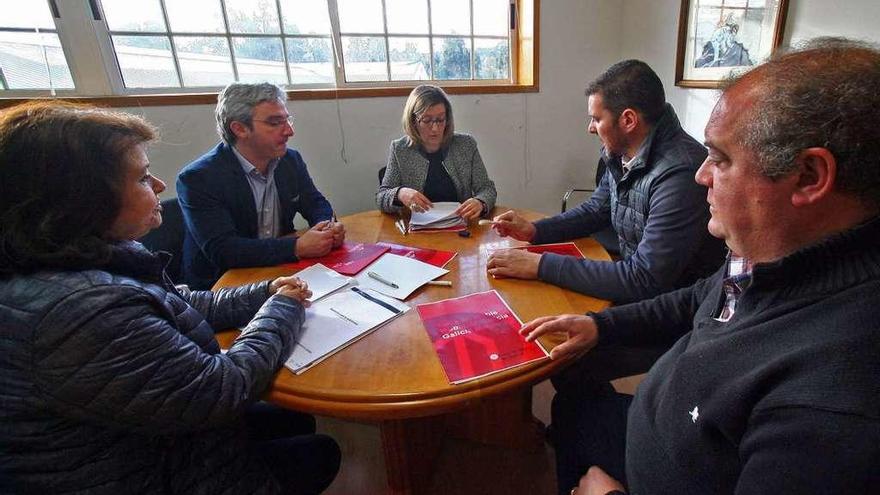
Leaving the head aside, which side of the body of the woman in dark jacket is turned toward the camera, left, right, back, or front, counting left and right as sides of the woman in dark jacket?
right

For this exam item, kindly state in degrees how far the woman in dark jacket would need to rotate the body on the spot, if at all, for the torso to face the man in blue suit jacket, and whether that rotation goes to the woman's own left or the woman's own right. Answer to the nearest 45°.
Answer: approximately 45° to the woman's own left

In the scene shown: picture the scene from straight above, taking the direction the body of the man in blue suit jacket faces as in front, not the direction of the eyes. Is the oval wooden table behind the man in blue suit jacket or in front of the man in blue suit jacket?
in front

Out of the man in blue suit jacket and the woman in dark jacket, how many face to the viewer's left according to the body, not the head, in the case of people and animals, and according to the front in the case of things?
0

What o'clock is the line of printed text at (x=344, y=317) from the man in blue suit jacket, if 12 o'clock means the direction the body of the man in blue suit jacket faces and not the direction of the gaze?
The line of printed text is roughly at 1 o'clock from the man in blue suit jacket.

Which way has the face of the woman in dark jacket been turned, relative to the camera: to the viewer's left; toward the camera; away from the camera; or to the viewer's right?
to the viewer's right
